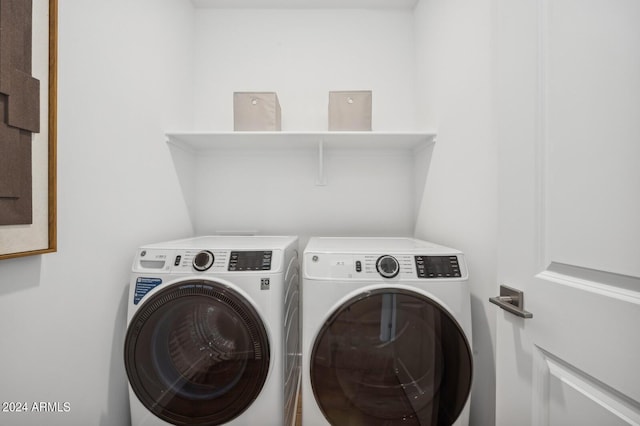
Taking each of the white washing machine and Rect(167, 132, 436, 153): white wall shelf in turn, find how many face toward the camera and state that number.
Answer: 2

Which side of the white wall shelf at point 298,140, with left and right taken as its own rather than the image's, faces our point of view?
front

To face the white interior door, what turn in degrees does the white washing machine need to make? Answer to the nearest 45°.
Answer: approximately 45° to its left

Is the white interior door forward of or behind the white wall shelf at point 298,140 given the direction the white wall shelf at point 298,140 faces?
forward

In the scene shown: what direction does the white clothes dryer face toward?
toward the camera

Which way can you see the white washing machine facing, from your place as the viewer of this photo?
facing the viewer
